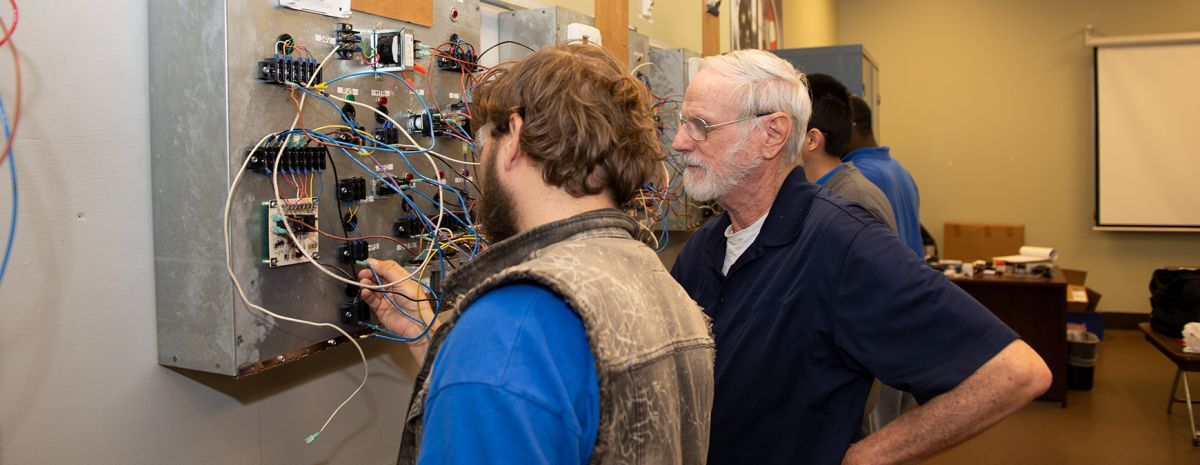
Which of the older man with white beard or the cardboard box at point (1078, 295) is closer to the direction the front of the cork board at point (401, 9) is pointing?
the older man with white beard

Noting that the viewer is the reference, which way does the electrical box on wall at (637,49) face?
facing the viewer and to the right of the viewer

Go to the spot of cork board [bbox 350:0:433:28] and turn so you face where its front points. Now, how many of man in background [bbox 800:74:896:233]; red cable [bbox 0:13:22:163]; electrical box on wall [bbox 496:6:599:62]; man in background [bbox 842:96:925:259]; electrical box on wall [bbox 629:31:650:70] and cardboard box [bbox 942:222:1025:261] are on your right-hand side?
1

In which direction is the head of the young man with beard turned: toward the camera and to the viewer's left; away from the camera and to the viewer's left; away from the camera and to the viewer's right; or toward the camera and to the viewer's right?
away from the camera and to the viewer's left

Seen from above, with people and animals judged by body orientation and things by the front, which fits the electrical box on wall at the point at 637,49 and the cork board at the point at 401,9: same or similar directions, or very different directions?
same or similar directions

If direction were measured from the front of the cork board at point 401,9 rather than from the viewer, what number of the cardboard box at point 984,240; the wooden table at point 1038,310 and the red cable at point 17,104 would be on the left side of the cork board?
2

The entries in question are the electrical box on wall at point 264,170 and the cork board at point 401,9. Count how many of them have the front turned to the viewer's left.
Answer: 0

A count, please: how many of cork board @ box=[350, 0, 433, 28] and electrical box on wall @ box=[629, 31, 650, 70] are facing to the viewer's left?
0

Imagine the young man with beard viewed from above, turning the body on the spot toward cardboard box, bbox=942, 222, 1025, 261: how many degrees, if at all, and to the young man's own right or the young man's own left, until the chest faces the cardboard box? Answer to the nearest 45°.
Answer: approximately 90° to the young man's own right

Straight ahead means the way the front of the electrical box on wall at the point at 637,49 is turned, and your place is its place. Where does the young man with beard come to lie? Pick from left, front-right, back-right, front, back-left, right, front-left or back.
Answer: front-right

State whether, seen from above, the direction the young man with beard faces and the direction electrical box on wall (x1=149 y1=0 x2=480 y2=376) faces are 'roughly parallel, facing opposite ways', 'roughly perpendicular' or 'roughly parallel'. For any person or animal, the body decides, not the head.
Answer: roughly parallel, facing opposite ways

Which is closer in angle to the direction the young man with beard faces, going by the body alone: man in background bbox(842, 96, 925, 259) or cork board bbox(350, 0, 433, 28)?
the cork board

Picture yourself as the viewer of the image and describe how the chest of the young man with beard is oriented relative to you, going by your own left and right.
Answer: facing away from the viewer and to the left of the viewer
